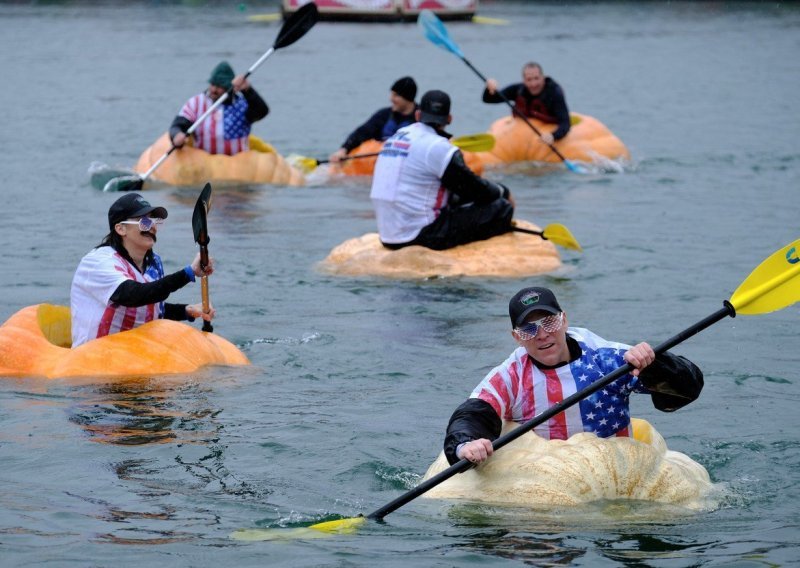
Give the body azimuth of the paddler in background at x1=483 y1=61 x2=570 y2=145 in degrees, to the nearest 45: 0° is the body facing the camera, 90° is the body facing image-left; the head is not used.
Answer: approximately 45°

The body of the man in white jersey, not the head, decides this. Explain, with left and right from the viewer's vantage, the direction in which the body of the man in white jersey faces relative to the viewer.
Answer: facing away from the viewer and to the right of the viewer

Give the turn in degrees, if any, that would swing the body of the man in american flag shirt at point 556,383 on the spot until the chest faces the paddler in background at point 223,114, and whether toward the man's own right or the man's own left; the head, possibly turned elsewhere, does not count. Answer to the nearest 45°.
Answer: approximately 135° to the man's own right

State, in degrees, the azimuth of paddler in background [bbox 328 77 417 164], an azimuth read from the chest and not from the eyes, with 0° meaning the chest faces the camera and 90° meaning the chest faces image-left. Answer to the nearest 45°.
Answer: approximately 45°

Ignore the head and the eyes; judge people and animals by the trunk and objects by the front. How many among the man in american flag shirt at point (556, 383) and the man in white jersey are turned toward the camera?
1

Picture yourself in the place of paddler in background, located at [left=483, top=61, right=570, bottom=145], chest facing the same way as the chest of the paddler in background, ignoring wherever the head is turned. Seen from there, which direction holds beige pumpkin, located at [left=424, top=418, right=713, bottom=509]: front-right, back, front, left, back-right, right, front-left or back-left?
front-left

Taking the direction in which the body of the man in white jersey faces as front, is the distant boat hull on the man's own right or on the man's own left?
on the man's own left

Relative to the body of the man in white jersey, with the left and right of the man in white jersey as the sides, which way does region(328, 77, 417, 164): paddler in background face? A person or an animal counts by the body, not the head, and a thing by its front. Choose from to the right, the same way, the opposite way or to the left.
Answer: the opposite way

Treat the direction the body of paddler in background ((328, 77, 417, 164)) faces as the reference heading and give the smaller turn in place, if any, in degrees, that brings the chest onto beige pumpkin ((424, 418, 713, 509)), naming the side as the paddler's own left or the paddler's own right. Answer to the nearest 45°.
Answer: approximately 45° to the paddler's own left

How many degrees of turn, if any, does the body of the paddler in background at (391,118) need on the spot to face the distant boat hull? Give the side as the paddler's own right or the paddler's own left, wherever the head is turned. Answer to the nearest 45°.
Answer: approximately 135° to the paddler's own right

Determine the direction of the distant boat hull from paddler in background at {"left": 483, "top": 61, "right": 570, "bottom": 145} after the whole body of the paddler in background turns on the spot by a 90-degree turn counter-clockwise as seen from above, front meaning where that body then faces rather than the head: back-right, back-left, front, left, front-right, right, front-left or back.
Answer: back-left

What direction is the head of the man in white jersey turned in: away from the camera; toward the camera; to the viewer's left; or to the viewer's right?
away from the camera
